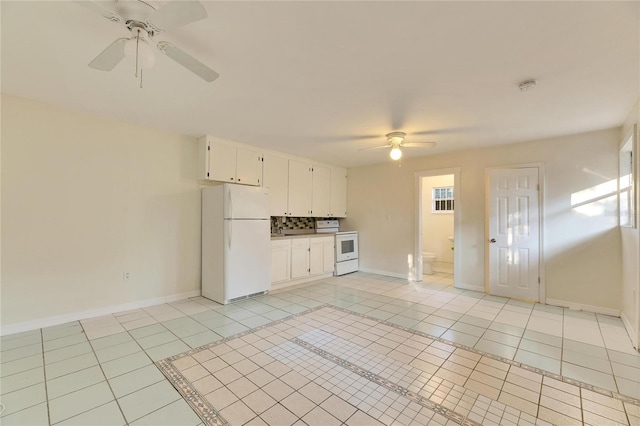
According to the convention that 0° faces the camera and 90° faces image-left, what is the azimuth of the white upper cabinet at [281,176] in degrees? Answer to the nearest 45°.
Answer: approximately 315°

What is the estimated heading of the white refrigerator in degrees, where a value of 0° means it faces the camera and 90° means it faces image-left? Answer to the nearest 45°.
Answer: approximately 315°

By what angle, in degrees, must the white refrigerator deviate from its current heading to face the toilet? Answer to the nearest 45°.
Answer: approximately 45° to its left

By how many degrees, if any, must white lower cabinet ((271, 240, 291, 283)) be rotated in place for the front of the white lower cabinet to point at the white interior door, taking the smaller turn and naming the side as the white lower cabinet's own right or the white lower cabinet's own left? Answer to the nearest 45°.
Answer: approximately 45° to the white lower cabinet's own left

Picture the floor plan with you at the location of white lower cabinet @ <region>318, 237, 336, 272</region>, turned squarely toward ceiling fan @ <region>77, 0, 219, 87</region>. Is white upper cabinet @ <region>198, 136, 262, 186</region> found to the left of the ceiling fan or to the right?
right

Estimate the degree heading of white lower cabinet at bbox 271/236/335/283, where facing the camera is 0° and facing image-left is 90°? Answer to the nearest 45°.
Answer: approximately 315°

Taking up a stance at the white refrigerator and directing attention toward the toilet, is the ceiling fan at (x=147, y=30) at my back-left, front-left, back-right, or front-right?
back-right

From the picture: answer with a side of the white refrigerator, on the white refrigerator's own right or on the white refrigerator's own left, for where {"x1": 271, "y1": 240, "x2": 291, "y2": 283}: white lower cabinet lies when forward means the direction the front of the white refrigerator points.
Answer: on the white refrigerator's own left

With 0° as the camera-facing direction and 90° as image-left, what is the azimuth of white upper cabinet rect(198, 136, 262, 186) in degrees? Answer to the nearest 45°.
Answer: approximately 315°
